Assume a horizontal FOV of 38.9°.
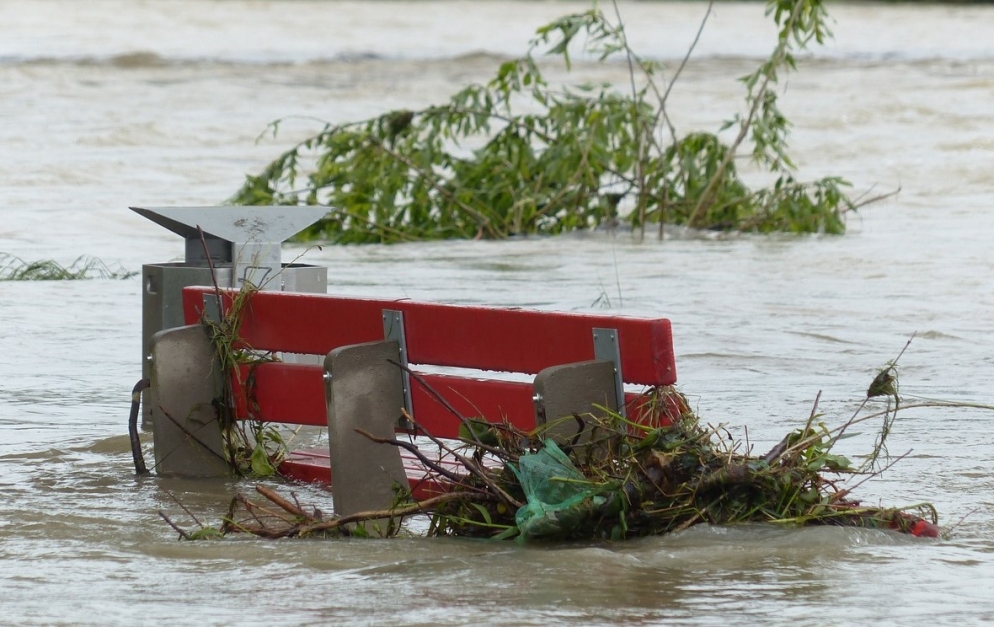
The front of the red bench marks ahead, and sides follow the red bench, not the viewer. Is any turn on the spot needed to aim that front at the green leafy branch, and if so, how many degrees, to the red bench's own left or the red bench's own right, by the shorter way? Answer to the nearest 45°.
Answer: approximately 45° to the red bench's own left

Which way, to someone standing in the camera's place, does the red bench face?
facing away from the viewer and to the right of the viewer

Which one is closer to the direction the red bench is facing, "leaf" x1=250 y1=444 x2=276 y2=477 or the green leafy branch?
the green leafy branch
